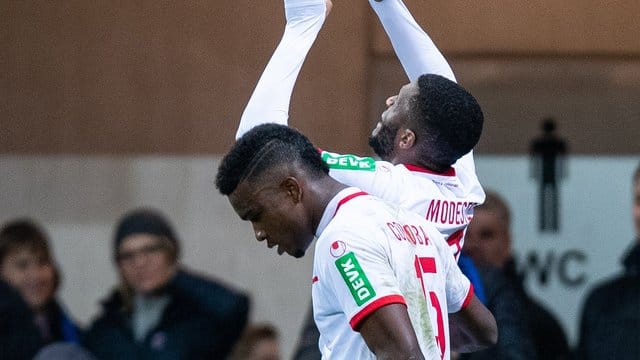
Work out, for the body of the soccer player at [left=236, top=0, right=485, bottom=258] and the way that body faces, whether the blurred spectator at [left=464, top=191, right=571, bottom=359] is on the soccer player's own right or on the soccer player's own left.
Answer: on the soccer player's own right

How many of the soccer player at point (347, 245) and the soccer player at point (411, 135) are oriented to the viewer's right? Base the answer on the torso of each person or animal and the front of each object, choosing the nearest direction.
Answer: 0

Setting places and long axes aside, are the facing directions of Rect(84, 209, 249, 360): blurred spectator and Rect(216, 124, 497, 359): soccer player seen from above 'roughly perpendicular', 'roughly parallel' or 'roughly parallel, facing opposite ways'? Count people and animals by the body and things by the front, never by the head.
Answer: roughly perpendicular

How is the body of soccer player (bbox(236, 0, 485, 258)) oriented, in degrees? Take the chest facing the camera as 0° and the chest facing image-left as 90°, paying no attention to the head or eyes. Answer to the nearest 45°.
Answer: approximately 135°

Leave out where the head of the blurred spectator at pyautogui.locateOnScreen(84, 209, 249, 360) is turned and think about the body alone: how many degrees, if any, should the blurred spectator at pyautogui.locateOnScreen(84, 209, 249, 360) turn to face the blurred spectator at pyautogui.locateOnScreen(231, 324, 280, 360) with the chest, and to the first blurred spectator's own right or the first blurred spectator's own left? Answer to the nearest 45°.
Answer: approximately 135° to the first blurred spectator's own left

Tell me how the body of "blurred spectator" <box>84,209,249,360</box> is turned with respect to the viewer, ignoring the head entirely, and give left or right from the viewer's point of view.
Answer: facing the viewer and to the left of the viewer

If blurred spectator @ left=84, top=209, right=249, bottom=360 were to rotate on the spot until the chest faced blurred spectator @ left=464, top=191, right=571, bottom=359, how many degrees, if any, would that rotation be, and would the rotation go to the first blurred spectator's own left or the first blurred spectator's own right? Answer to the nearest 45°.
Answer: approximately 135° to the first blurred spectator's own left

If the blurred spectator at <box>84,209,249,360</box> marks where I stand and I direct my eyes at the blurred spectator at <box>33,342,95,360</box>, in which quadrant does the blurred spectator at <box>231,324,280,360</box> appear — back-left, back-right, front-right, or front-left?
back-left

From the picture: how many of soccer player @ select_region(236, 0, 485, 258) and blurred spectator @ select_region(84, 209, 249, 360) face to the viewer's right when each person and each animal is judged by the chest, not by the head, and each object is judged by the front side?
0
